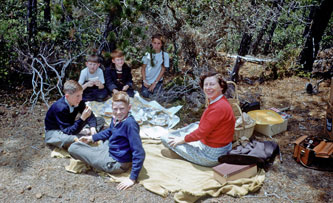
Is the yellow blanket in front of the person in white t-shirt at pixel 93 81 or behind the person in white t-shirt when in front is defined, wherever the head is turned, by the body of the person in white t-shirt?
in front

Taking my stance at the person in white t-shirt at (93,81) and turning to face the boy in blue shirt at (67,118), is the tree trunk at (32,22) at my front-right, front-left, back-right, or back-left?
back-right

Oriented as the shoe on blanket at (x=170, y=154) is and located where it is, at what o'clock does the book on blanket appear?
The book on blanket is roughly at 7 o'clock from the shoe on blanket.

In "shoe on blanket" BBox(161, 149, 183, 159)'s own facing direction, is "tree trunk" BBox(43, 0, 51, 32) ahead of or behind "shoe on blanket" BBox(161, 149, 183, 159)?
ahead

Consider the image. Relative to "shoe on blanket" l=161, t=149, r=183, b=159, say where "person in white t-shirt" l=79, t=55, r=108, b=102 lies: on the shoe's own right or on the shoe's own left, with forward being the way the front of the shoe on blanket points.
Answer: on the shoe's own right

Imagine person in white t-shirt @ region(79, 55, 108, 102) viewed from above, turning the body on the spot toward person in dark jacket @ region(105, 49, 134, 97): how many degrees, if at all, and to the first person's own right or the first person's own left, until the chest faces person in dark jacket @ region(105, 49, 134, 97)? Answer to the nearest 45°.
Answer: approximately 90° to the first person's own left

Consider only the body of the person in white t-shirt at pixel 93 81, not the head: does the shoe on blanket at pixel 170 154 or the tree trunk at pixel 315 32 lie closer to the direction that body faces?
the shoe on blanket

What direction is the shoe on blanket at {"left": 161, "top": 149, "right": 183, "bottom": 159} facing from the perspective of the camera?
to the viewer's left

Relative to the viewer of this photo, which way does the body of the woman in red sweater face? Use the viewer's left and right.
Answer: facing to the left of the viewer

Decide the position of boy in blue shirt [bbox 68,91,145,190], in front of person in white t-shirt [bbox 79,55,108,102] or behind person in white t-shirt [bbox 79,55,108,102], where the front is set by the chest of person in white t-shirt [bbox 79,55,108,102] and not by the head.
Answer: in front

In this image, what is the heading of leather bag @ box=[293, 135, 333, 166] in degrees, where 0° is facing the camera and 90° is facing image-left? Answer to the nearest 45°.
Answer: approximately 45°

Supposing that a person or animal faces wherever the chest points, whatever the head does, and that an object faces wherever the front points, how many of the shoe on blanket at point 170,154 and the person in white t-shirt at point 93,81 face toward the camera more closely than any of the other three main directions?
1

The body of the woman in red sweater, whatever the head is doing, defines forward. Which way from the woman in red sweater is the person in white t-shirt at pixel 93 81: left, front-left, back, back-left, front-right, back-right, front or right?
front-right
